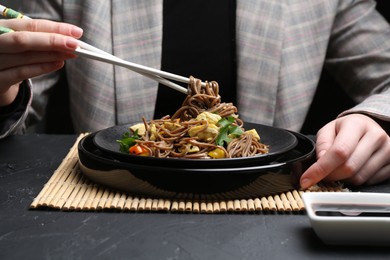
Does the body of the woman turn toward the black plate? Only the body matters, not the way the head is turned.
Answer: yes

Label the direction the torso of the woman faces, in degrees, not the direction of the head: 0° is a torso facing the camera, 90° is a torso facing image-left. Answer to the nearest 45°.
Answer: approximately 0°

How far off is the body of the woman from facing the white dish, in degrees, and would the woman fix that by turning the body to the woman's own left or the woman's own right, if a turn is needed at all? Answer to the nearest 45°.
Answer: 0° — they already face it

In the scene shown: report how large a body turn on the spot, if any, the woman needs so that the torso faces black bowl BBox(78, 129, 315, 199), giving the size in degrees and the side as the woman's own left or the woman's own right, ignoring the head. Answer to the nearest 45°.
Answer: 0° — they already face it

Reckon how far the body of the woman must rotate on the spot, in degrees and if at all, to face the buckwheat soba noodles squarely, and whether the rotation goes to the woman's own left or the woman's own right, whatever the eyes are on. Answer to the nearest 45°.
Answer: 0° — they already face it
